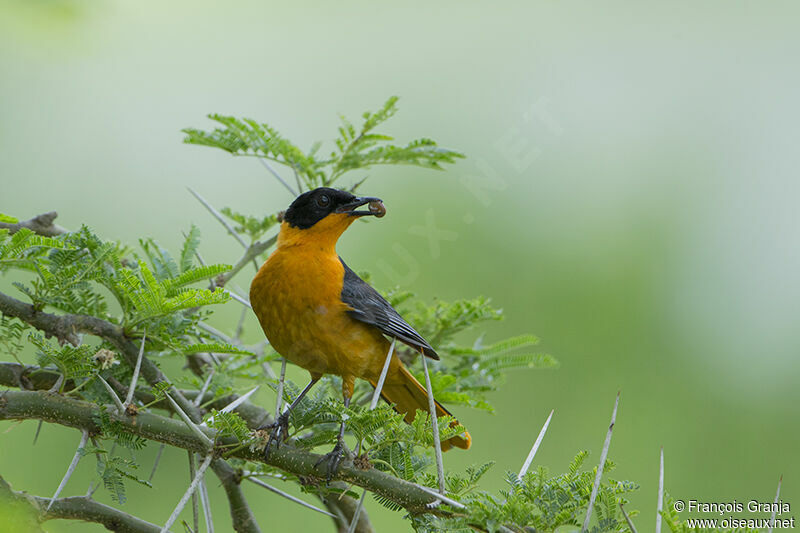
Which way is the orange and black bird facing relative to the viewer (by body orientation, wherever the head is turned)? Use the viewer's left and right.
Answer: facing the viewer and to the left of the viewer
